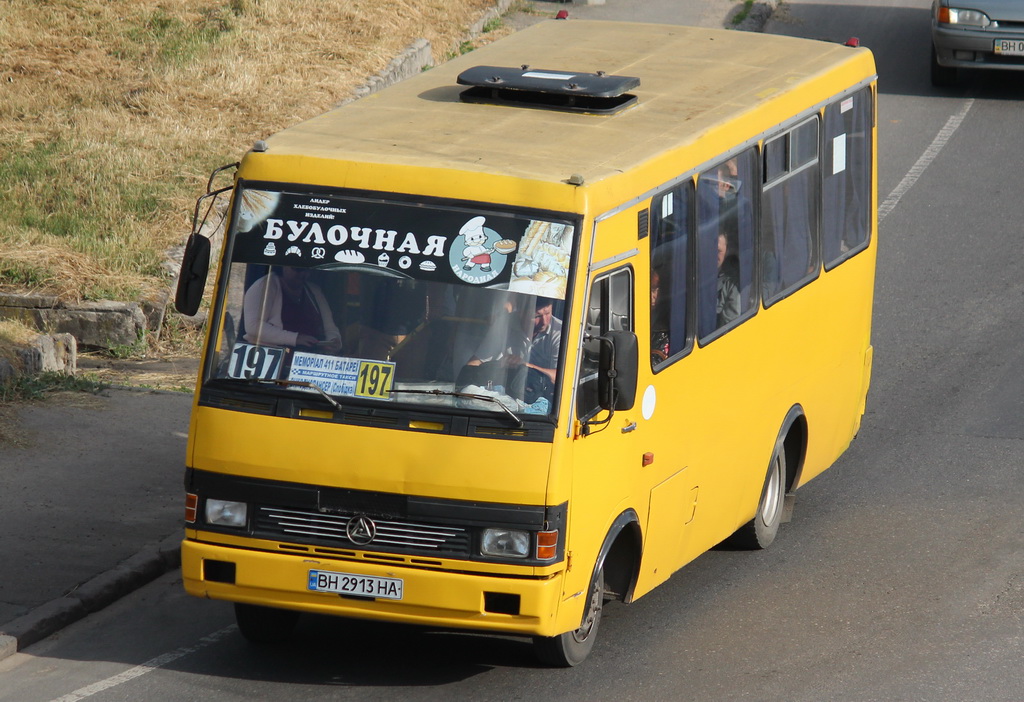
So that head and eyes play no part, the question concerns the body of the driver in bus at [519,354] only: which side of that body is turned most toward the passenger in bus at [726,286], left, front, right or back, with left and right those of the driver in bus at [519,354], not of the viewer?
back

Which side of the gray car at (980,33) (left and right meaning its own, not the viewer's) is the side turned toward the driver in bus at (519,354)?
front

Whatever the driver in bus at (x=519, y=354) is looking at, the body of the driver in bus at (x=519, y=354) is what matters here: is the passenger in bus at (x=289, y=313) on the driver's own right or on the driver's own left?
on the driver's own right

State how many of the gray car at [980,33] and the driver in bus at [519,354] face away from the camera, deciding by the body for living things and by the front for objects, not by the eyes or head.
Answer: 0

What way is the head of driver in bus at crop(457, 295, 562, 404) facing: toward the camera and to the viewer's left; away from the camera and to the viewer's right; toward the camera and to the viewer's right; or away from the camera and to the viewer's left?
toward the camera and to the viewer's left

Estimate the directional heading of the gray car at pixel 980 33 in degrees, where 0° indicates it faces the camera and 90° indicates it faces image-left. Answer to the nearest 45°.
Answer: approximately 0°

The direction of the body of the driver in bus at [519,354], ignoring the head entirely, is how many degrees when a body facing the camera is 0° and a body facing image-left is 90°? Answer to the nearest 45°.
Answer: approximately 45°

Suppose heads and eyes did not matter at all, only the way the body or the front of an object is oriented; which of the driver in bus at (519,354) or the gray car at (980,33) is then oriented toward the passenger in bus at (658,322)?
the gray car

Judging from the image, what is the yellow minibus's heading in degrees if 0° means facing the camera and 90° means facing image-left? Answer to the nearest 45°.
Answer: approximately 45°

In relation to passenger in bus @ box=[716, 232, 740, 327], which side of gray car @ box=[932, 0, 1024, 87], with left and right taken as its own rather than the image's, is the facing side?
front
